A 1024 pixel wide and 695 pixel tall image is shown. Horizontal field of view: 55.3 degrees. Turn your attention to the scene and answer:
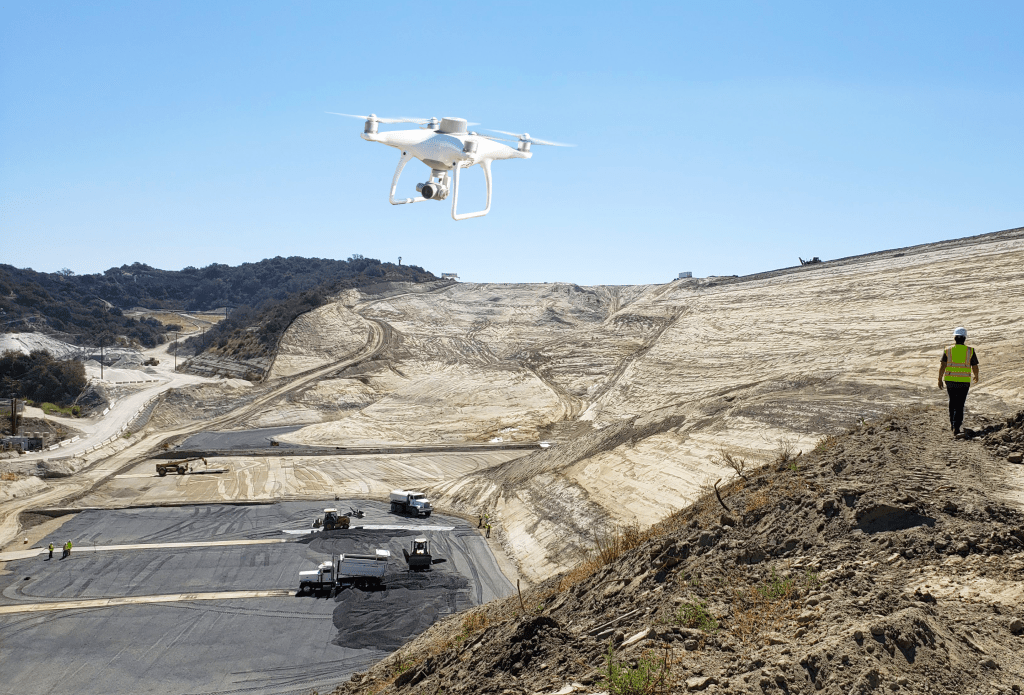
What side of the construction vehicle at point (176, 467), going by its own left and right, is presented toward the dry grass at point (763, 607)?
right

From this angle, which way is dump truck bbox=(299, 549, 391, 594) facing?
to the viewer's left

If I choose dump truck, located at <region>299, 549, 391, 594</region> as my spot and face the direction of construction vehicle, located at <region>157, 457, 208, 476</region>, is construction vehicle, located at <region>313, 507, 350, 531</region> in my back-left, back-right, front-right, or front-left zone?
front-right

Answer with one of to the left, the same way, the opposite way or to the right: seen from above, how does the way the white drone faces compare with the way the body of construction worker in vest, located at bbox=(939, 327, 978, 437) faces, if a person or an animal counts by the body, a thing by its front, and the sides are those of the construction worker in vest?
the opposite way

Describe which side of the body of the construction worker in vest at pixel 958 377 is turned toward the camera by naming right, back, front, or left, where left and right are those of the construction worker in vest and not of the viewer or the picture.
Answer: back

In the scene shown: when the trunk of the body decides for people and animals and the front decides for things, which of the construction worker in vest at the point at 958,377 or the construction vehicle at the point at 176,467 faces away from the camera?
the construction worker in vest

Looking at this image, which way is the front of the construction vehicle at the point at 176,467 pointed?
to the viewer's right

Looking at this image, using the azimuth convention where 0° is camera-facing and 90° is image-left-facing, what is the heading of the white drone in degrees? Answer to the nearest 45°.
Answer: approximately 45°

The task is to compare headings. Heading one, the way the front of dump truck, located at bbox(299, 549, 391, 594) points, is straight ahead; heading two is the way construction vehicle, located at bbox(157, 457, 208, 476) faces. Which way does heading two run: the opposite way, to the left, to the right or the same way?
the opposite way

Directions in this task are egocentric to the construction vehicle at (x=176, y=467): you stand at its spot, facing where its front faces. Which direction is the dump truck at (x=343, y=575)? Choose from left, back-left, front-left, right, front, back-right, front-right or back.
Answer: right
